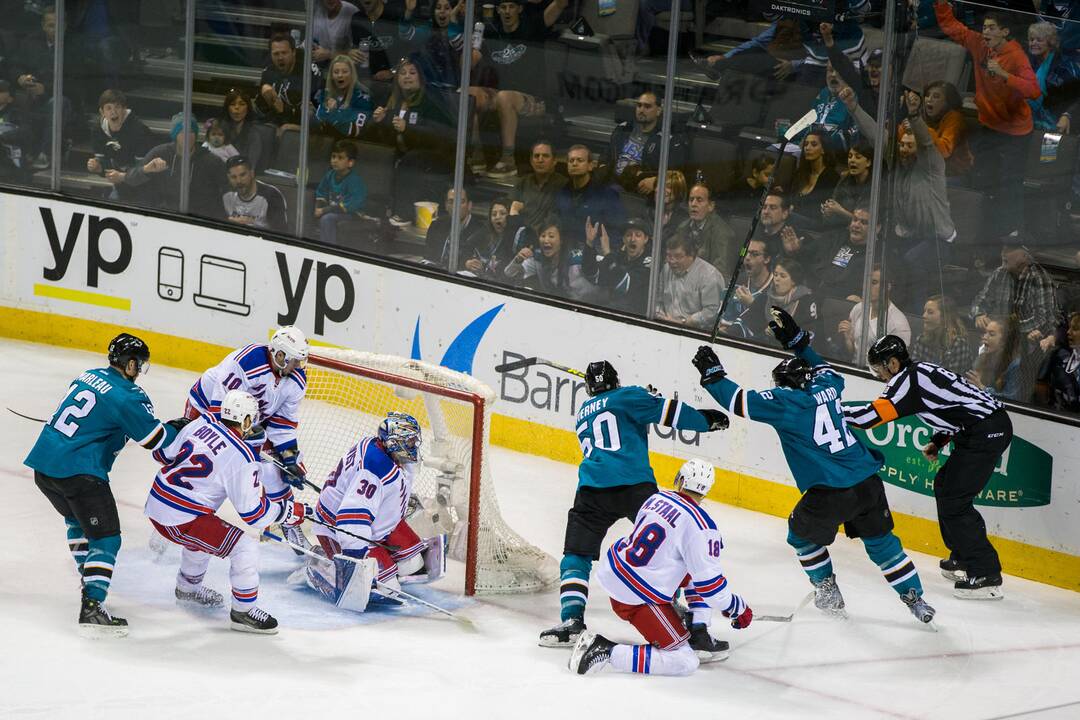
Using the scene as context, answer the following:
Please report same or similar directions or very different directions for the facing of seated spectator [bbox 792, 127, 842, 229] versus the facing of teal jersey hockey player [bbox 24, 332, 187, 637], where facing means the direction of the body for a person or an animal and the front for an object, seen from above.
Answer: very different directions

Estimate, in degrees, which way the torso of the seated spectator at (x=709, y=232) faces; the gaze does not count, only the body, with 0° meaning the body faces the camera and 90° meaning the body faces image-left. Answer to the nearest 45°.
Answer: approximately 45°

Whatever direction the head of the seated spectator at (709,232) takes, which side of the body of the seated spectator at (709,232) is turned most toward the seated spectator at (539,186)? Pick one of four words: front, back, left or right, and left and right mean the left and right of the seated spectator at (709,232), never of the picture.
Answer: right

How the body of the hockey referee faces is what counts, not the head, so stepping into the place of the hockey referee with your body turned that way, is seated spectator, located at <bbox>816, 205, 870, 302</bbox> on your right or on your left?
on your right

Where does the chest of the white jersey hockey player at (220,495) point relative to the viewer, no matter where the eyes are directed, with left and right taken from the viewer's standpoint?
facing away from the viewer and to the right of the viewer
